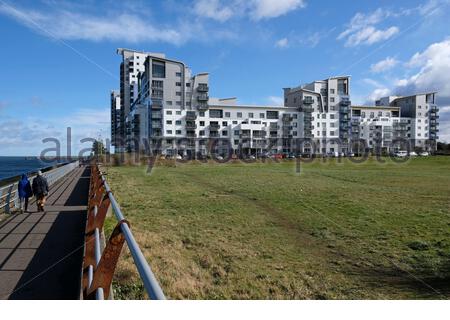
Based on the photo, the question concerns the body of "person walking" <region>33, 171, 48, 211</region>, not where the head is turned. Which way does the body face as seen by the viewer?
away from the camera

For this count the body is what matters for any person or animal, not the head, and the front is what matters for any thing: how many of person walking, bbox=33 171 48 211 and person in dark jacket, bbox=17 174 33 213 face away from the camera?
2

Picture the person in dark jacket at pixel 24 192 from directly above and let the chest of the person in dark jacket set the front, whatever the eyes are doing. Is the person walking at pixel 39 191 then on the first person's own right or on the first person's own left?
on the first person's own right

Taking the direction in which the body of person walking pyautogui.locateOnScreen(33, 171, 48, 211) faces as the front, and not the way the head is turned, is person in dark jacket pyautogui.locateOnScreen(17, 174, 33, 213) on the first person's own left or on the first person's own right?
on the first person's own left

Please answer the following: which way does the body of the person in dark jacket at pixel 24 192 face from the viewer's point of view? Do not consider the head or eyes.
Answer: away from the camera
